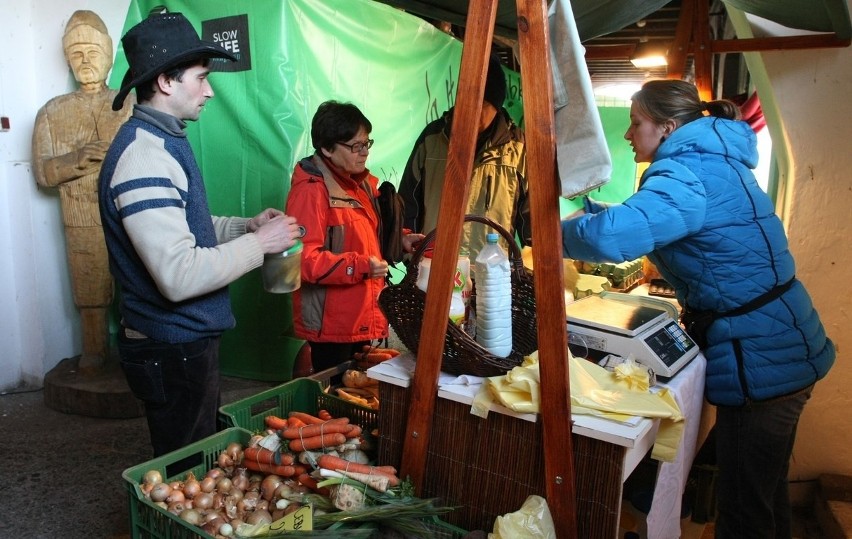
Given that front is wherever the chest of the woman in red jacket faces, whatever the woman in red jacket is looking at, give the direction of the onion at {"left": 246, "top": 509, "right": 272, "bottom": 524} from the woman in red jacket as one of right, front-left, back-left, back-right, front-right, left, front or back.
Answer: front-right

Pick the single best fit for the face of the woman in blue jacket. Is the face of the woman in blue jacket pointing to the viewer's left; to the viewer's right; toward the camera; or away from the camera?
to the viewer's left

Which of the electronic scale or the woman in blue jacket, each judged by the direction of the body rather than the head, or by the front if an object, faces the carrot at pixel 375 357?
the woman in blue jacket

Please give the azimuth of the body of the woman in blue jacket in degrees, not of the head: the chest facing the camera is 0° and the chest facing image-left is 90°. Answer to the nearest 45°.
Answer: approximately 90°

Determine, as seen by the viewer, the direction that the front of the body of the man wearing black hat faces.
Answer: to the viewer's right

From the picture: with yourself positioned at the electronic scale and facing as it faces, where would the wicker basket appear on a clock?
The wicker basket is roughly at 3 o'clock from the electronic scale.

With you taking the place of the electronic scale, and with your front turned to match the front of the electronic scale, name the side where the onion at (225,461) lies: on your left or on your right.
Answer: on your right

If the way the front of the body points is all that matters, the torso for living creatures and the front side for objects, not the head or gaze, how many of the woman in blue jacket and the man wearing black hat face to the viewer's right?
1

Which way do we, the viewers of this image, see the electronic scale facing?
facing the viewer and to the right of the viewer

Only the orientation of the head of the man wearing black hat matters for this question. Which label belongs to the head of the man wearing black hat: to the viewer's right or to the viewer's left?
to the viewer's right

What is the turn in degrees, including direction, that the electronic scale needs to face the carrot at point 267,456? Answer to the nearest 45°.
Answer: approximately 90° to its right

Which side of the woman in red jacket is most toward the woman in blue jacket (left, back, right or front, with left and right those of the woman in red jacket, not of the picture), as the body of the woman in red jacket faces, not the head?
front

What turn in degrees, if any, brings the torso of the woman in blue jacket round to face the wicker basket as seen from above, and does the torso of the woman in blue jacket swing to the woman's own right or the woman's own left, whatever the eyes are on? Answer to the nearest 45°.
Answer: approximately 45° to the woman's own left

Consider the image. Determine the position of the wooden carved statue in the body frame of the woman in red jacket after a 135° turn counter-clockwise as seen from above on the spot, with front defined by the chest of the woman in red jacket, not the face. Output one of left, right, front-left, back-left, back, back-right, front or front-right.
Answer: front-left
